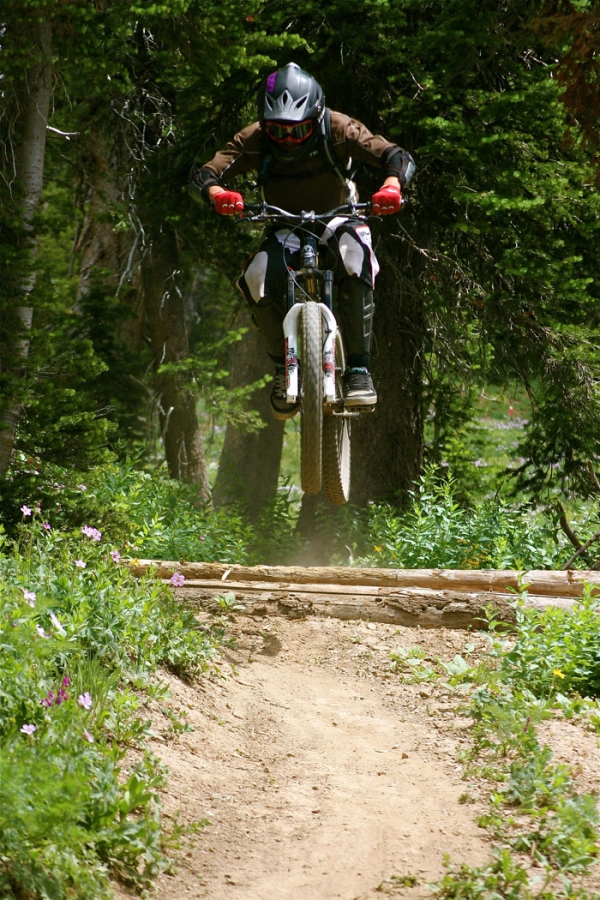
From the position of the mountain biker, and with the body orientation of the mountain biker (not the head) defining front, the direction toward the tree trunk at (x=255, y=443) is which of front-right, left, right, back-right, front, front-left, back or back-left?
back

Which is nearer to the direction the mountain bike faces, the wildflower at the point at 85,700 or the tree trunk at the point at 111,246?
the wildflower

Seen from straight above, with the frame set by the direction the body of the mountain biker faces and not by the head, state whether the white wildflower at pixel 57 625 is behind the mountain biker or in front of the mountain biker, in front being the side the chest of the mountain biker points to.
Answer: in front

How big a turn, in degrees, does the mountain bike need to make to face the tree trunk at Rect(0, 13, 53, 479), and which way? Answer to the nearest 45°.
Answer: approximately 90° to its right

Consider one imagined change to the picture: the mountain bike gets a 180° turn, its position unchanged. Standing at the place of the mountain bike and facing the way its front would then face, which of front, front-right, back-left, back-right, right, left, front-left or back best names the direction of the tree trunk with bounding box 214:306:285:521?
front

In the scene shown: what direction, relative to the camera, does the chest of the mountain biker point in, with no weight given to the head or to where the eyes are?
toward the camera

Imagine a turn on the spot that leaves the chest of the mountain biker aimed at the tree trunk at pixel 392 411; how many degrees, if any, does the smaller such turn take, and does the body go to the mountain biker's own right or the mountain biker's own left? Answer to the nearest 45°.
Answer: approximately 180°

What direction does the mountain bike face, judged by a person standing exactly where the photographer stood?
facing the viewer

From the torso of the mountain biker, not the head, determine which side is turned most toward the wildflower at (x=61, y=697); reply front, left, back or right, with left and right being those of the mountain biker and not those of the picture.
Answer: front
